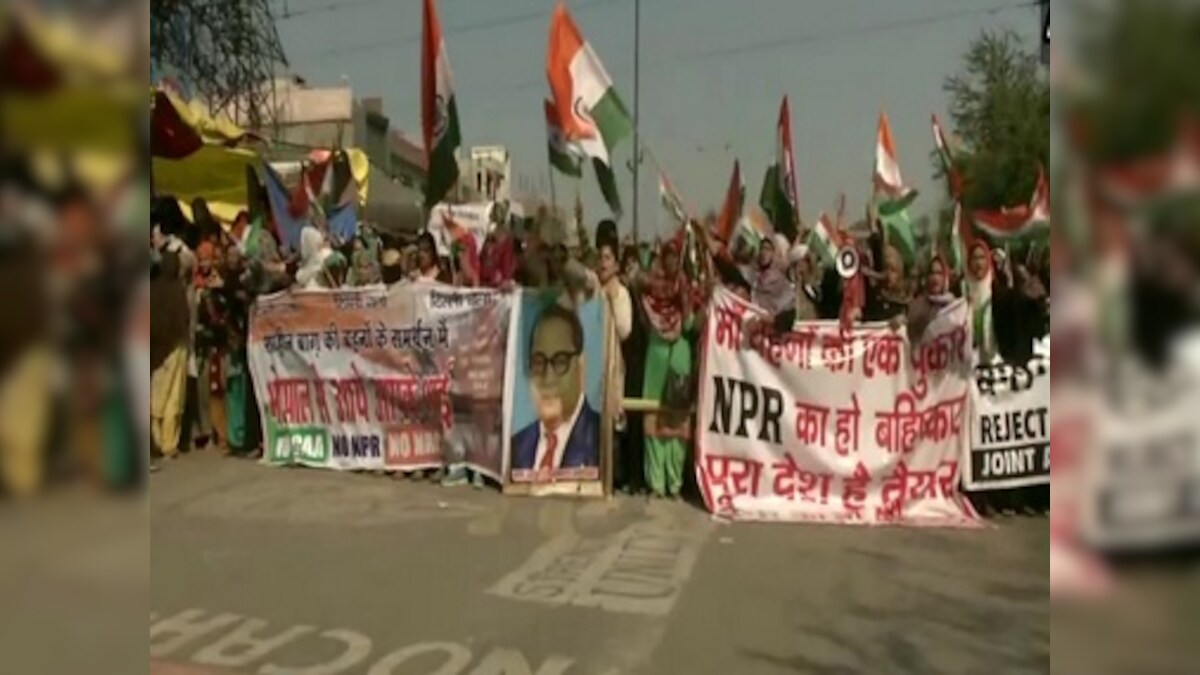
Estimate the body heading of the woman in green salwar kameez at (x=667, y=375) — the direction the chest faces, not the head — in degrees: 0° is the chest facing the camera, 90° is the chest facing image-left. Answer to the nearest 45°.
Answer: approximately 0°

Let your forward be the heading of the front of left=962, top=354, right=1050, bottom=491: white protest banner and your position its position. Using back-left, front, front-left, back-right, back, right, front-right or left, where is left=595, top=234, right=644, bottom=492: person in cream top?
right

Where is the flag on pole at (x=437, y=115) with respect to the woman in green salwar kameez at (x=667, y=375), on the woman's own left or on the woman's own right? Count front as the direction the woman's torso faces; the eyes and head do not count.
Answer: on the woman's own right

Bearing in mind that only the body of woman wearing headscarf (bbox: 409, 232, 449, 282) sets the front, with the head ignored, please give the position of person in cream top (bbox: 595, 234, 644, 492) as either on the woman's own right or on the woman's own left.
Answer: on the woman's own left

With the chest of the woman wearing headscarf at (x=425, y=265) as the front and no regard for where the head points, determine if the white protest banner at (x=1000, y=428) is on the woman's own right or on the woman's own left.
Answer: on the woman's own left

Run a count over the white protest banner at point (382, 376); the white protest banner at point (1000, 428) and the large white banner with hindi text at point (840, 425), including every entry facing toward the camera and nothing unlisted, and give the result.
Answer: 3

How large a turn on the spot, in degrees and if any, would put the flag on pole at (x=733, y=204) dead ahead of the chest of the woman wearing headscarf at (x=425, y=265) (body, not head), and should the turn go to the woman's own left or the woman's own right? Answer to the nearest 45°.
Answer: approximately 135° to the woman's own left

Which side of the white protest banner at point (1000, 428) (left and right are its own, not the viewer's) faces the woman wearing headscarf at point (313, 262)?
right

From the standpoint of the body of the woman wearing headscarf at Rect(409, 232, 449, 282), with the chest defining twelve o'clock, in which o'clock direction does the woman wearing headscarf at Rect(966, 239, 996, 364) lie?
the woman wearing headscarf at Rect(966, 239, 996, 364) is roughly at 10 o'clock from the woman wearing headscarf at Rect(409, 232, 449, 282).

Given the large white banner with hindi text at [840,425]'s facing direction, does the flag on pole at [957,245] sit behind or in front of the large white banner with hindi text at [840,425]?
behind
